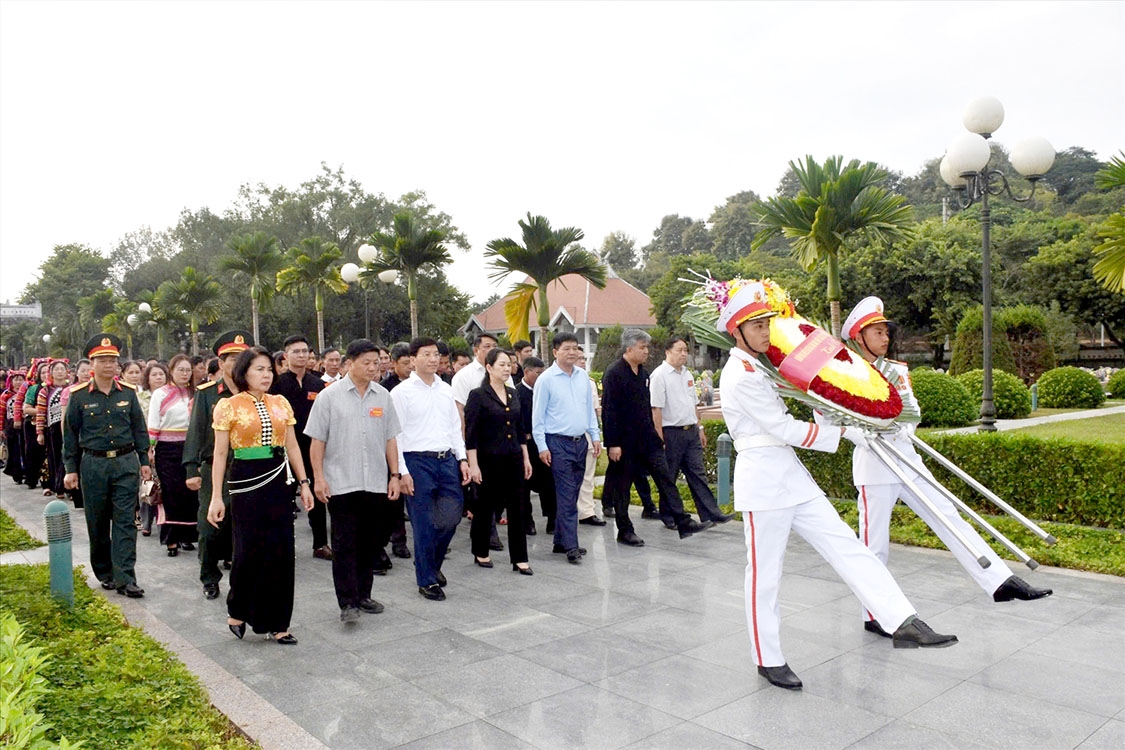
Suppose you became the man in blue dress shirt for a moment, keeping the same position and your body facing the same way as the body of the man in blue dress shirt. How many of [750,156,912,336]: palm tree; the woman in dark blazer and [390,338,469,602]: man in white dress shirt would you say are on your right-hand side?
2

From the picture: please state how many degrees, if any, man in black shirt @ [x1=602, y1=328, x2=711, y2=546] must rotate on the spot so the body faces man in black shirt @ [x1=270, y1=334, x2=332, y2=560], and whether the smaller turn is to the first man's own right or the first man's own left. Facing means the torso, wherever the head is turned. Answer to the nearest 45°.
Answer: approximately 135° to the first man's own right

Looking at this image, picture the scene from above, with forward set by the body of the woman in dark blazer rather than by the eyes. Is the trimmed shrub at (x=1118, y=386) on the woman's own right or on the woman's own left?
on the woman's own left

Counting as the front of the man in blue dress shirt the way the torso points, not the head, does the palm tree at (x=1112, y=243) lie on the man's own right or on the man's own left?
on the man's own left

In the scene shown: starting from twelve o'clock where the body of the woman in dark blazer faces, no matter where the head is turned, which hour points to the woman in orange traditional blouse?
The woman in orange traditional blouse is roughly at 3 o'clock from the woman in dark blazer.

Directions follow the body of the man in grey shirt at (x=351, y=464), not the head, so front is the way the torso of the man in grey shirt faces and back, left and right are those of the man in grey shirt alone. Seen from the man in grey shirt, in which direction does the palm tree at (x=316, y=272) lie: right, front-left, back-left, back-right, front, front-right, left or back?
back-left

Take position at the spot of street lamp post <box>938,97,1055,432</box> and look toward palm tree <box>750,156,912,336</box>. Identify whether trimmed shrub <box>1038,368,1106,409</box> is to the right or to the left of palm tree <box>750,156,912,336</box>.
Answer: right
